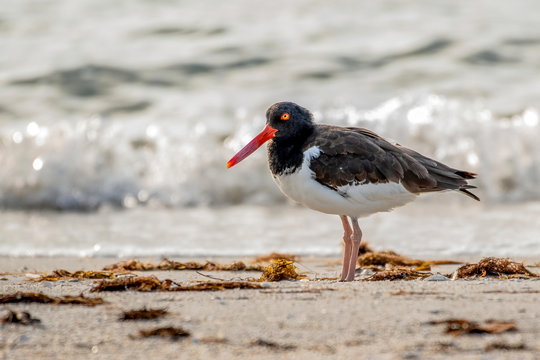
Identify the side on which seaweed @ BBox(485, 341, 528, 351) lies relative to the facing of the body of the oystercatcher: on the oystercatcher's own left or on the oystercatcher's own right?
on the oystercatcher's own left

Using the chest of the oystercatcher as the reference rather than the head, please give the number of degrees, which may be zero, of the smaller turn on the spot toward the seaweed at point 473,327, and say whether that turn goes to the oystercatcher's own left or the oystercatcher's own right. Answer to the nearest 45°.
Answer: approximately 90° to the oystercatcher's own left

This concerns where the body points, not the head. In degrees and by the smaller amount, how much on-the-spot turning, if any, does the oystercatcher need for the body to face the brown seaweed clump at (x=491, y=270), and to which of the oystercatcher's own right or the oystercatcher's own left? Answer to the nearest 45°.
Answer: approximately 180°

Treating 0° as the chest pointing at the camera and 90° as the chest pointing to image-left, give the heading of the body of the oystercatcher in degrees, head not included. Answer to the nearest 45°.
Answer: approximately 90°

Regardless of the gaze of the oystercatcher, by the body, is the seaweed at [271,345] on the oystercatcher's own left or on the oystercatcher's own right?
on the oystercatcher's own left

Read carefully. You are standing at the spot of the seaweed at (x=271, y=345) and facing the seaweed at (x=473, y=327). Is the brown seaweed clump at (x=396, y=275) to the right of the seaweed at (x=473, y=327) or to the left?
left

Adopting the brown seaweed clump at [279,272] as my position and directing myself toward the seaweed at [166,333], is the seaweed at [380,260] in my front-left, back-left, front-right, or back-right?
back-left

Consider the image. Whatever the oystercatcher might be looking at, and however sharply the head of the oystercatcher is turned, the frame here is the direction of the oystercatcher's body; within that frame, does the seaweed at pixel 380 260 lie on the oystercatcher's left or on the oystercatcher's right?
on the oystercatcher's right

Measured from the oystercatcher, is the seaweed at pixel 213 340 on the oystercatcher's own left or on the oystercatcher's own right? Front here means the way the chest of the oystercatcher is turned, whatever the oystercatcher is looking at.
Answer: on the oystercatcher's own left

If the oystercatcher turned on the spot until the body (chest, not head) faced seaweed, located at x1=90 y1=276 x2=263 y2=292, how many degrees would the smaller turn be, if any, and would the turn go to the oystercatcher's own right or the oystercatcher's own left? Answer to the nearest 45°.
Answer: approximately 45° to the oystercatcher's own left

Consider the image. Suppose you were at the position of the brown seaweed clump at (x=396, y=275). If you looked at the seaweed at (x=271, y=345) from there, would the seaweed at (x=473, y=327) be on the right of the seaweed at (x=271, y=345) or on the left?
left
